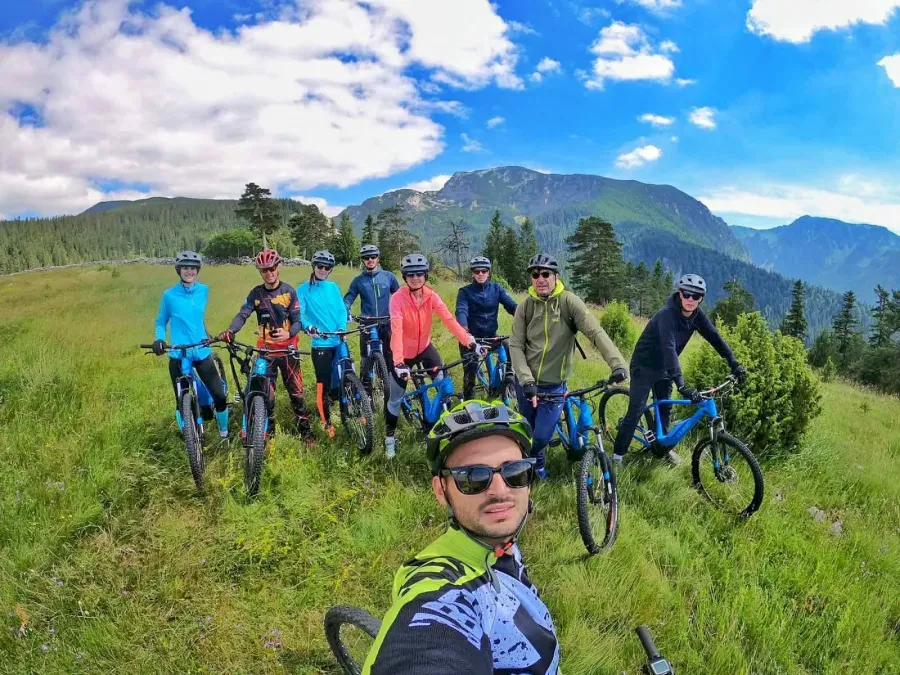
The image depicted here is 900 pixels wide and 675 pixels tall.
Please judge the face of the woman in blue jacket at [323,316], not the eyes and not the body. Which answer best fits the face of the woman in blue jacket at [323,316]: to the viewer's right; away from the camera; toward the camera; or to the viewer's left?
toward the camera

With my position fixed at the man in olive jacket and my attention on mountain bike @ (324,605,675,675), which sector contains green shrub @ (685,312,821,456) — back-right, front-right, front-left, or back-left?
back-left

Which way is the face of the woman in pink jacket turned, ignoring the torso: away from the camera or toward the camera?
toward the camera

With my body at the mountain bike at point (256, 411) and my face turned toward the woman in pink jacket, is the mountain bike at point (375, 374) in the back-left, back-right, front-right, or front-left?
front-left

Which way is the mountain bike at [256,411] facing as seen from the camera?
toward the camera

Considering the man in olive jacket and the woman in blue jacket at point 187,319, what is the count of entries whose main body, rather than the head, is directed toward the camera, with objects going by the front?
2

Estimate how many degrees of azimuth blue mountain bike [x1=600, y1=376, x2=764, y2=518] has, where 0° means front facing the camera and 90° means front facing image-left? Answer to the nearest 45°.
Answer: approximately 315°

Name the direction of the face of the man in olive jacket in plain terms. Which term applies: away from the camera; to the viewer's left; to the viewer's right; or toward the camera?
toward the camera

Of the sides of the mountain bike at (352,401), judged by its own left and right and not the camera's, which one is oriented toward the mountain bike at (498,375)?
left

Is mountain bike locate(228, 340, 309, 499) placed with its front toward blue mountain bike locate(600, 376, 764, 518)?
no
